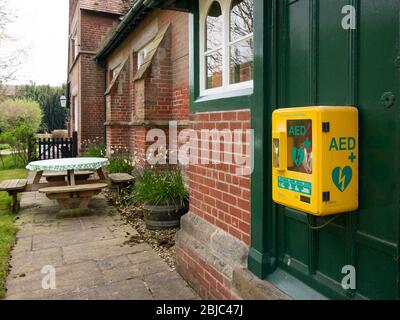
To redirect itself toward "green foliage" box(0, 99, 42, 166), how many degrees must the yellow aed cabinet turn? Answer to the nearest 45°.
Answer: approximately 90° to its right

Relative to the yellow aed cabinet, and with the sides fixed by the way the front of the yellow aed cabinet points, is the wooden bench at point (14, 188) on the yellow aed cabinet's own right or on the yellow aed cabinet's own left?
on the yellow aed cabinet's own right

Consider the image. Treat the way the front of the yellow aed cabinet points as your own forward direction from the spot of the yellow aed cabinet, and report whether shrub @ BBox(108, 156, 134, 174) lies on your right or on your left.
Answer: on your right

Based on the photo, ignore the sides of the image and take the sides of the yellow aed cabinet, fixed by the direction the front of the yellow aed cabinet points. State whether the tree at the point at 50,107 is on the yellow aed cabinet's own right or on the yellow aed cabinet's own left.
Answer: on the yellow aed cabinet's own right

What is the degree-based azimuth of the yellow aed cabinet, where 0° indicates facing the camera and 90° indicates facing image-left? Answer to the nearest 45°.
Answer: approximately 45°
